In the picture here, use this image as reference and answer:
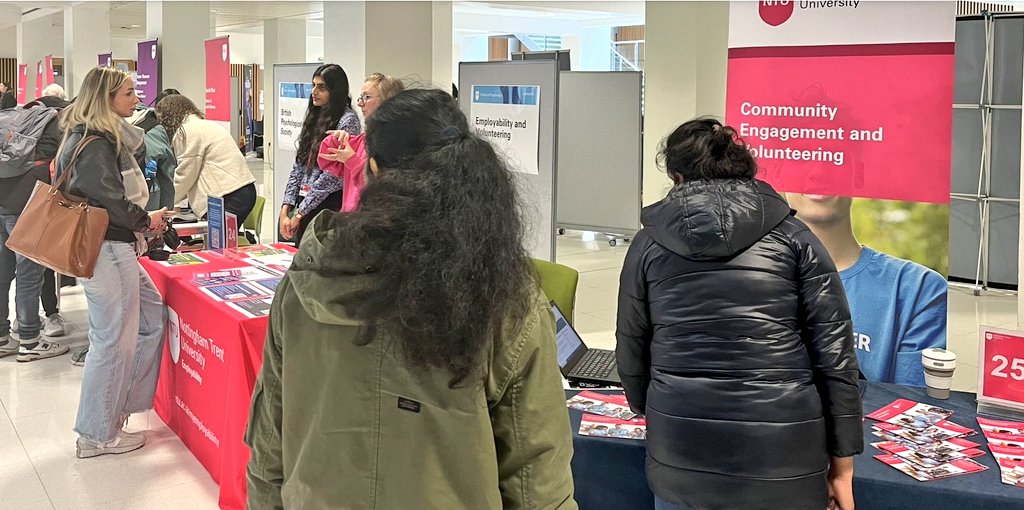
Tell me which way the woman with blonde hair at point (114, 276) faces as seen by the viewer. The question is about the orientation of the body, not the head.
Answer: to the viewer's right

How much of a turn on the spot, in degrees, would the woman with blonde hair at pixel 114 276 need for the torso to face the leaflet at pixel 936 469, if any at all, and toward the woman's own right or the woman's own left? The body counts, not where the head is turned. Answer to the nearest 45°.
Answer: approximately 45° to the woman's own right

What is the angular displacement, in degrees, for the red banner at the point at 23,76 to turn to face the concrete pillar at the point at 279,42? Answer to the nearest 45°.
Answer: approximately 90° to its left

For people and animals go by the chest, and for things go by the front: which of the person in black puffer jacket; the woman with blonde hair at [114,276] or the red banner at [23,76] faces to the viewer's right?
the woman with blonde hair

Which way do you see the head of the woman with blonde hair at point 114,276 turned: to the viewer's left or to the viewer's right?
to the viewer's right

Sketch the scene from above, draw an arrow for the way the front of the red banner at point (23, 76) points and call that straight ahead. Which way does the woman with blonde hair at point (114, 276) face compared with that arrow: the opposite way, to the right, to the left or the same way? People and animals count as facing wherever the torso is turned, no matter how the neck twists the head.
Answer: to the left

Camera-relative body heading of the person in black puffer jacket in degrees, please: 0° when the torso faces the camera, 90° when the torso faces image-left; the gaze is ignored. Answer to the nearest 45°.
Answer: approximately 180°

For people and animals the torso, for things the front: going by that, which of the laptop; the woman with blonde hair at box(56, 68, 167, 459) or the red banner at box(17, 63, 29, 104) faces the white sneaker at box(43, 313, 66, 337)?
the red banner

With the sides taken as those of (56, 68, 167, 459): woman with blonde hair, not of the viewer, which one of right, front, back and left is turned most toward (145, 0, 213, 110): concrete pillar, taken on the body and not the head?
left

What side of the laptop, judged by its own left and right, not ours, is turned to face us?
right

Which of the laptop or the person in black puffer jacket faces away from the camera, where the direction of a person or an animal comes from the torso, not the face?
the person in black puffer jacket

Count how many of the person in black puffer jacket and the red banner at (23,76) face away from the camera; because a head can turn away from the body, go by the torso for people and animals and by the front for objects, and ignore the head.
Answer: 1
